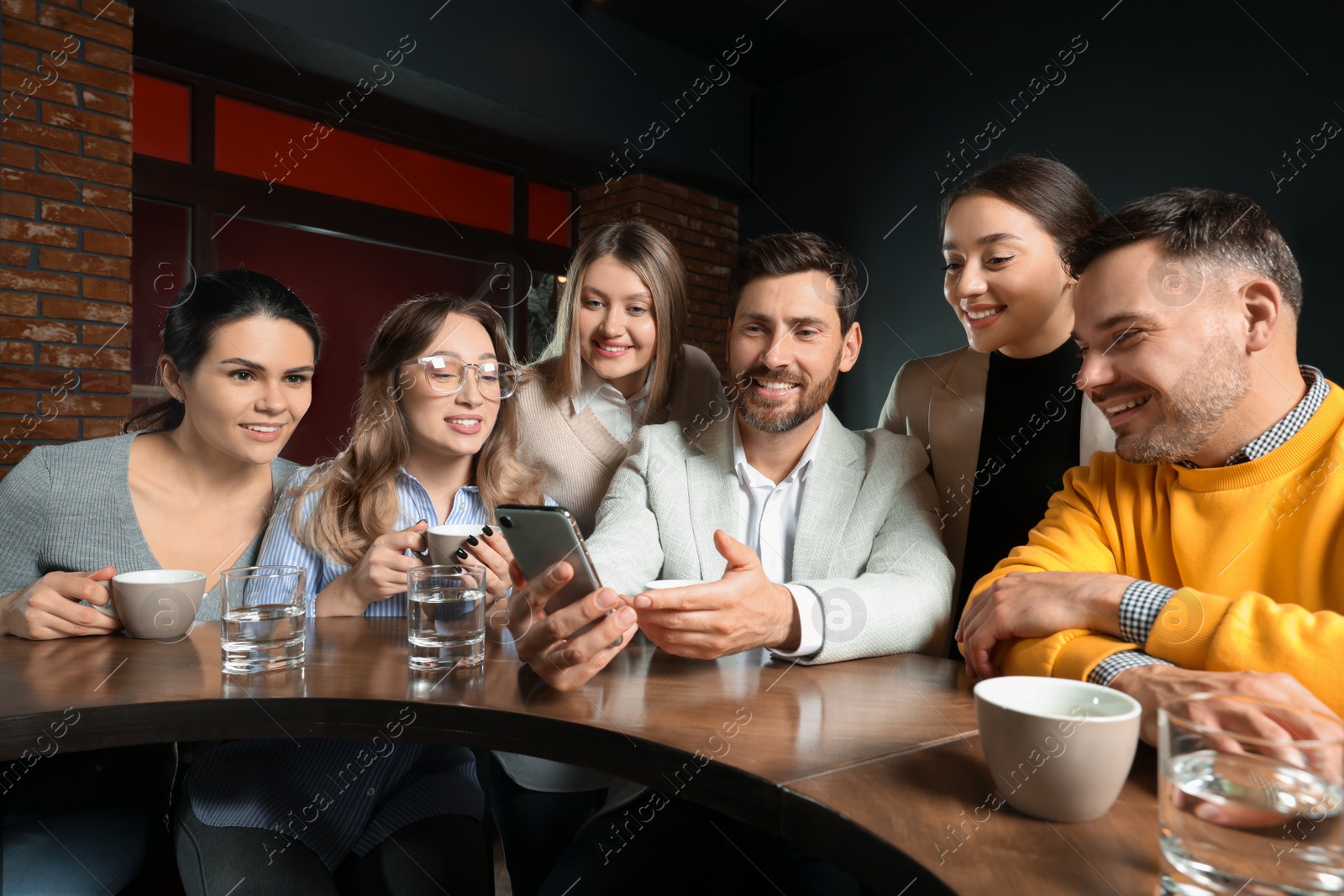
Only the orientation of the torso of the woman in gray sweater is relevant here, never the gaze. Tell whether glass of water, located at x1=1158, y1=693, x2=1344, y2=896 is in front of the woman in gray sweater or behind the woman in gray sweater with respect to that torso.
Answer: in front

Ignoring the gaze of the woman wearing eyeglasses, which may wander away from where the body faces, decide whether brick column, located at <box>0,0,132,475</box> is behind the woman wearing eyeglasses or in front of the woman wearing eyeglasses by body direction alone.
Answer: behind

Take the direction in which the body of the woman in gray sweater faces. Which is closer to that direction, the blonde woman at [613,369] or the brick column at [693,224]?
the blonde woman

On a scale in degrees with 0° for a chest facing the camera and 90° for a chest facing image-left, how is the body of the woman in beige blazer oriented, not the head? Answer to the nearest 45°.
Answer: approximately 45°

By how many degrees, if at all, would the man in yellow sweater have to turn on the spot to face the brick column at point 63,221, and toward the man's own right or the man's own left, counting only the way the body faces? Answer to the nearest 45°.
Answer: approximately 45° to the man's own right

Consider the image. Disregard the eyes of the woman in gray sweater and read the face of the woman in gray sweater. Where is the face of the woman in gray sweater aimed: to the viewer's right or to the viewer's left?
to the viewer's right

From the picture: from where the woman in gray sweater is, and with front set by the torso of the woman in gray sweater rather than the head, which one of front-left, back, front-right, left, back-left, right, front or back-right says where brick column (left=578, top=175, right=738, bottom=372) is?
left

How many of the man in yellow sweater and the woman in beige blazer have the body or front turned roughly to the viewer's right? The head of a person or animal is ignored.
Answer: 0

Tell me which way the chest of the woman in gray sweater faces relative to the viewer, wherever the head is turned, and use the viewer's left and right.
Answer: facing the viewer and to the right of the viewer

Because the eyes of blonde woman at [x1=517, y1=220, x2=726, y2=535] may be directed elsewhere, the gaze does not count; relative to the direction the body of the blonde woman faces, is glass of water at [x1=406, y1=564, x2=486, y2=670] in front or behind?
in front

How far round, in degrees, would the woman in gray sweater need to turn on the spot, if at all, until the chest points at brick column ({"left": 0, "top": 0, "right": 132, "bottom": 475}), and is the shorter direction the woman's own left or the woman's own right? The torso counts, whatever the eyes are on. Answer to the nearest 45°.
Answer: approximately 135° to the woman's own left

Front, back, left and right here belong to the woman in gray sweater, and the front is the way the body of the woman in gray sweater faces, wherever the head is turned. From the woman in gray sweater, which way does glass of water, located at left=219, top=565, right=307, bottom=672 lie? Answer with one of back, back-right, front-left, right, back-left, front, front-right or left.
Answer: front-right
